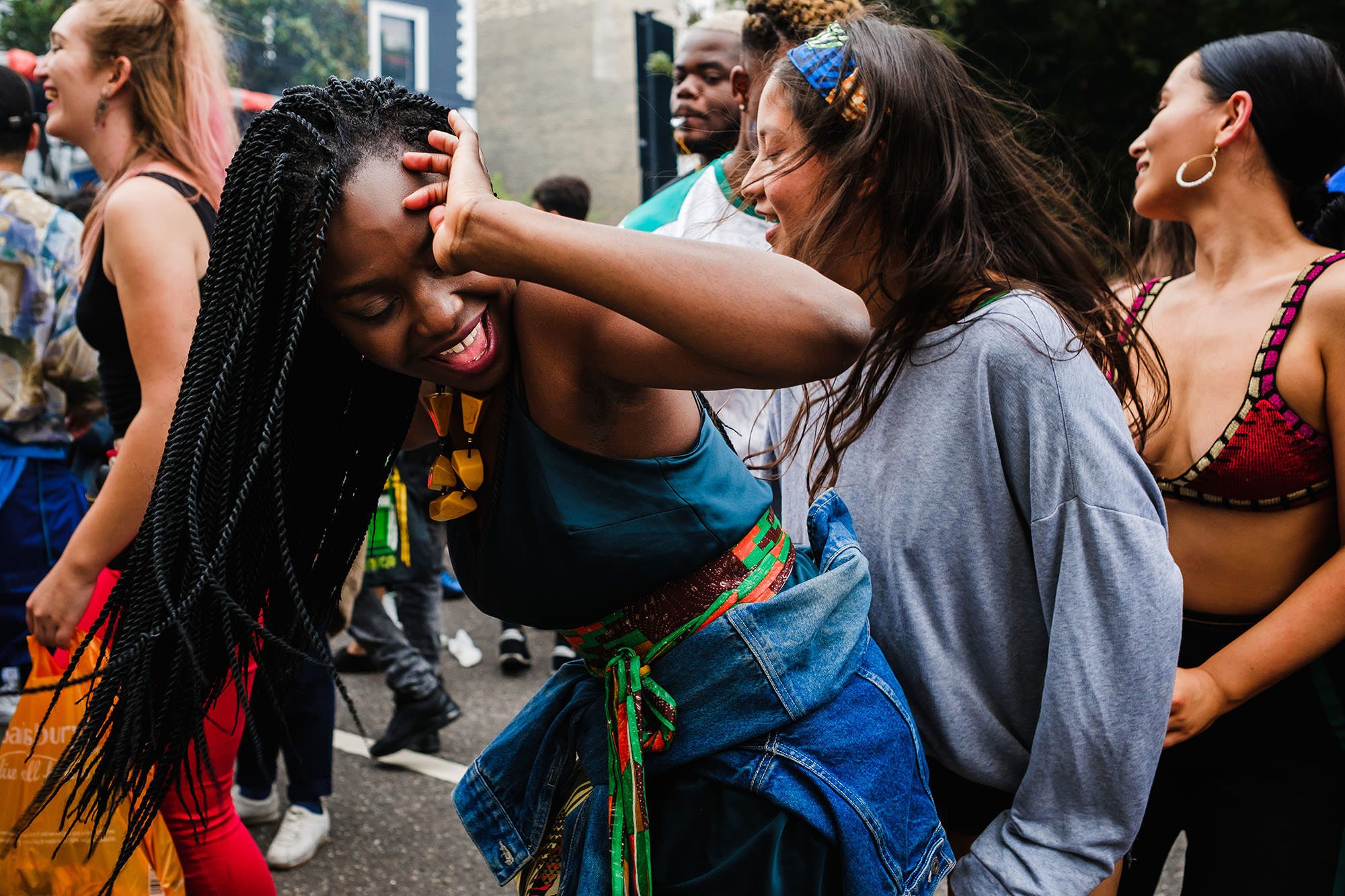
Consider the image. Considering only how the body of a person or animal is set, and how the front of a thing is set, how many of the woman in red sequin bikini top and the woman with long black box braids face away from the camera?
0

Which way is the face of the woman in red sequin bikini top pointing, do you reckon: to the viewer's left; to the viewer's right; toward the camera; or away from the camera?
to the viewer's left

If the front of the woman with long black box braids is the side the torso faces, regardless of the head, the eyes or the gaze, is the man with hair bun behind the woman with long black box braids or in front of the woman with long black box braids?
behind

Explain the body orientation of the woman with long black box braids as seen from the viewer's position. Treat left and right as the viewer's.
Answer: facing the viewer and to the left of the viewer

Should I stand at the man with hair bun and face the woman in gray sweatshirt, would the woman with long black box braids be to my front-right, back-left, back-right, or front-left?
front-right

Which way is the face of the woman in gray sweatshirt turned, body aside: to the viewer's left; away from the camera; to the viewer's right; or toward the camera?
to the viewer's left

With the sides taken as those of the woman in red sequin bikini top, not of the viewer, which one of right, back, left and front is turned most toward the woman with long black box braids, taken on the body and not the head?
front

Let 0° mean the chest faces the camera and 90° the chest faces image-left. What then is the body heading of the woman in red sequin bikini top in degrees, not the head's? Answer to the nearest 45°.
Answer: approximately 45°

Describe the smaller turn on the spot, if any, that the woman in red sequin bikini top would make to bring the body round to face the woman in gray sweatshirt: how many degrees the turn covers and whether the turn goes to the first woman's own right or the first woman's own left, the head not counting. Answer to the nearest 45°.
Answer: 0° — they already face them
